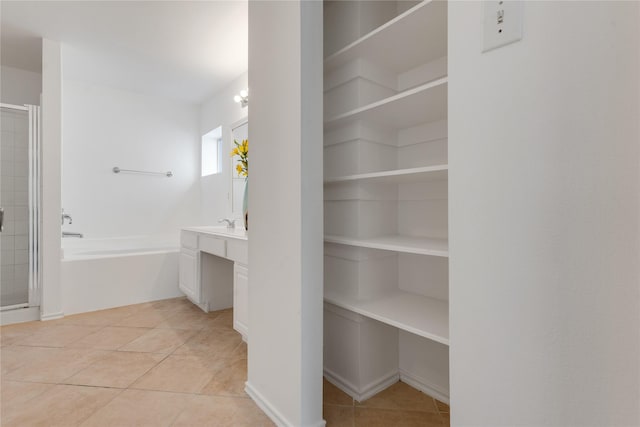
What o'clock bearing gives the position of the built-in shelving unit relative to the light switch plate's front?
The built-in shelving unit is roughly at 3 o'clock from the light switch plate.

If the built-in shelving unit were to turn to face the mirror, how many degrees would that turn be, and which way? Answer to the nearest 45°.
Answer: approximately 90° to its right

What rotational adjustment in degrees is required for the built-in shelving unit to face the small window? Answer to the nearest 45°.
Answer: approximately 90° to its right

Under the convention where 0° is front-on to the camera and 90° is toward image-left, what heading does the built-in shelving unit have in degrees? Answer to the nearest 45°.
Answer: approximately 45°

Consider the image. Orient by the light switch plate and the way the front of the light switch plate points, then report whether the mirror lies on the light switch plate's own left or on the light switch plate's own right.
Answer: on the light switch plate's own right

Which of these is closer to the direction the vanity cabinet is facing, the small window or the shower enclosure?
the shower enclosure

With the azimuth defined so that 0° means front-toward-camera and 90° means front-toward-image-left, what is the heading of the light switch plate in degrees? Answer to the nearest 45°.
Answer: approximately 45°

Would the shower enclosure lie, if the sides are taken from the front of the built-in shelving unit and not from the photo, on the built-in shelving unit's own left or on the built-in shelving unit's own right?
on the built-in shelving unit's own right

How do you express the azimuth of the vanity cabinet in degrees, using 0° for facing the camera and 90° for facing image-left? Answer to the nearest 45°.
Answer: approximately 45°
